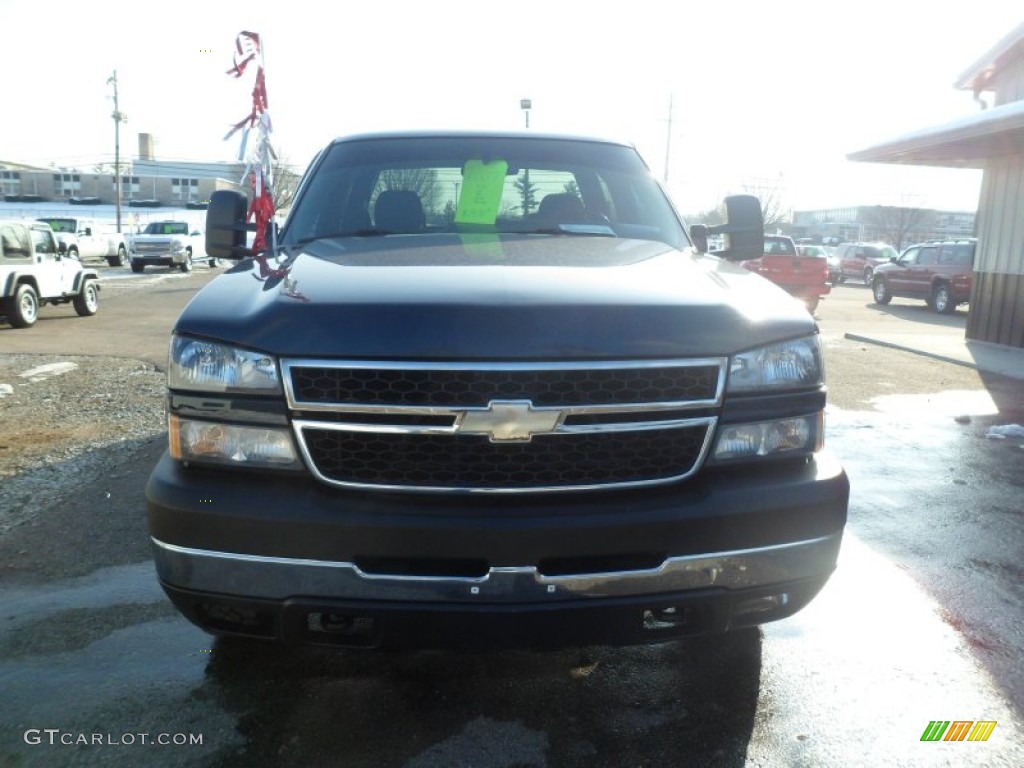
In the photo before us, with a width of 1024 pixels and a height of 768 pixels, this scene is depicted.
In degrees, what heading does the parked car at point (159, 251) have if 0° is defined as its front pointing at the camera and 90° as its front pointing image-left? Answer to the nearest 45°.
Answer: approximately 45°

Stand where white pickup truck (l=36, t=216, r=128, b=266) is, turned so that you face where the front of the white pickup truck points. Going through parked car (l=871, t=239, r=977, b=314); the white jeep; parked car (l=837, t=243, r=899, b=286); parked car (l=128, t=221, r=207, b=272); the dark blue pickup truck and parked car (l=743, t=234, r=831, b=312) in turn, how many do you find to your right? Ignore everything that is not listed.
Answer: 0

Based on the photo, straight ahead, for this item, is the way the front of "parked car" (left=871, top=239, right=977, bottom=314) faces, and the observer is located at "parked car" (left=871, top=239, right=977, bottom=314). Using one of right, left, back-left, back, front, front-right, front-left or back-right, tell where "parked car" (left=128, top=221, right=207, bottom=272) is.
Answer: front-left

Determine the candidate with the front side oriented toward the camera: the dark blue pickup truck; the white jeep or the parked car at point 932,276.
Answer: the dark blue pickup truck

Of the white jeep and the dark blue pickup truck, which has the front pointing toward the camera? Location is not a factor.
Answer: the dark blue pickup truck

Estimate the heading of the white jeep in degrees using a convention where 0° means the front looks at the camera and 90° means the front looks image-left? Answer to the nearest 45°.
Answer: approximately 225°

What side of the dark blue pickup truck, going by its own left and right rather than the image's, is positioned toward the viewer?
front

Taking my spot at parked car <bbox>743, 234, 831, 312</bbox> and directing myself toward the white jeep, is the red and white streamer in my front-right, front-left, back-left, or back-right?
front-left

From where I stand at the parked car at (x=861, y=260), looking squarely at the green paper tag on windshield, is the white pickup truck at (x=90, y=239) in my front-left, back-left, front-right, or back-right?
front-right

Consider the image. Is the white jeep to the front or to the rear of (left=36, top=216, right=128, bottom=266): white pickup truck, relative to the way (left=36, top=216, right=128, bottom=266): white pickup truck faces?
to the front

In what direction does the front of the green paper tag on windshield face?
toward the camera

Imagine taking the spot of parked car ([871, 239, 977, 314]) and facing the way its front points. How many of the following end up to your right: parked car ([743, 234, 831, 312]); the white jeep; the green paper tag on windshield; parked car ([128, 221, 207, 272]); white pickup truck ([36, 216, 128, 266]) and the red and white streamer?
0

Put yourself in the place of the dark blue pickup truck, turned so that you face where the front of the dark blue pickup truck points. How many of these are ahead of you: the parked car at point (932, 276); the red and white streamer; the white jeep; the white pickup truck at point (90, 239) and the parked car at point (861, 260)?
0

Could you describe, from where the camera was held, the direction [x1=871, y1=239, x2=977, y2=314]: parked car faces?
facing away from the viewer and to the left of the viewer
